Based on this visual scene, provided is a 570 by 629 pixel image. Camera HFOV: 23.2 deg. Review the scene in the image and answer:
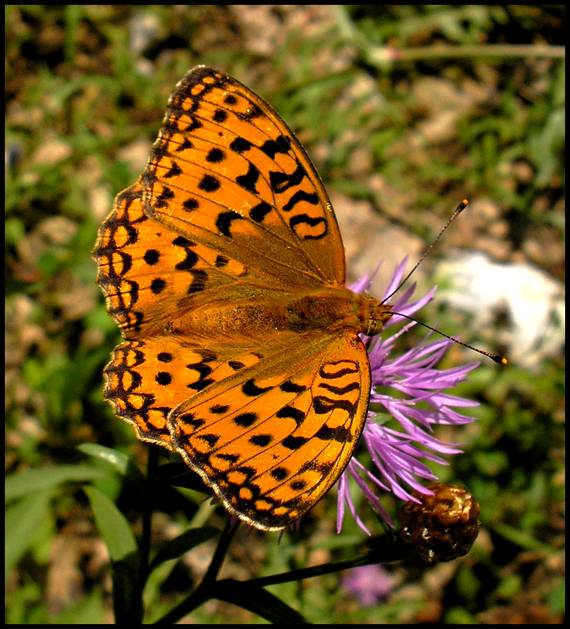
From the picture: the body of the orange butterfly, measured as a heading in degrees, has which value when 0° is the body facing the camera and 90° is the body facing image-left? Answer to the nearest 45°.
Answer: approximately 270°
